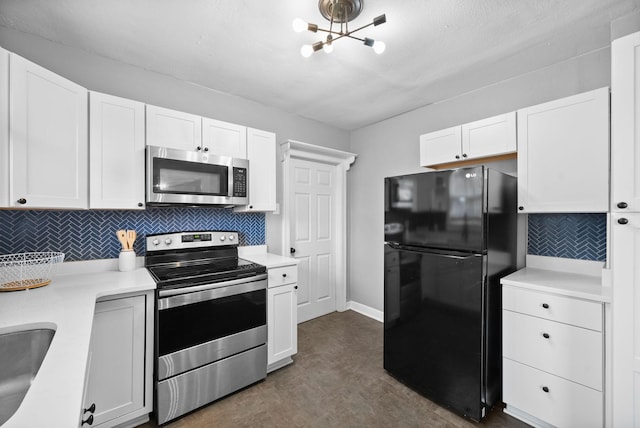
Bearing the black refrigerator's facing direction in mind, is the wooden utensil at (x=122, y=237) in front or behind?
in front

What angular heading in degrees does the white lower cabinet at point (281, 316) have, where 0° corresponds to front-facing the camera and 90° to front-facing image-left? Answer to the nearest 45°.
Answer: approximately 315°

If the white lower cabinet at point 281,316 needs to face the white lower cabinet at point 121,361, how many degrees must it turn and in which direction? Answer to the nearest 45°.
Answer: approximately 90° to its right

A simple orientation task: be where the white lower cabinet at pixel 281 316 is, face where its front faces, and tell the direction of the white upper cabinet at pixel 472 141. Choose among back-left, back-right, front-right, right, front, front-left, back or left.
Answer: front-left

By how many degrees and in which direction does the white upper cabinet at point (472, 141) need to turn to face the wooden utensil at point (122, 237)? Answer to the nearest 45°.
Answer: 0° — it already faces it

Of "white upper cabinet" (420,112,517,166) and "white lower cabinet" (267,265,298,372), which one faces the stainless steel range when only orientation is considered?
the white upper cabinet
